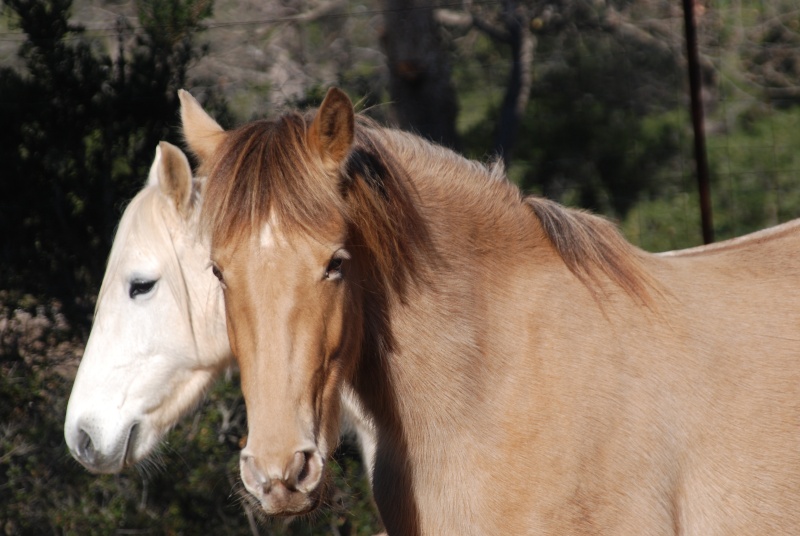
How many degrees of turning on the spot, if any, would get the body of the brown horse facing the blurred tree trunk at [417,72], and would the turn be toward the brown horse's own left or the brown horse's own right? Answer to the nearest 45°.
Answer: approximately 135° to the brown horse's own right

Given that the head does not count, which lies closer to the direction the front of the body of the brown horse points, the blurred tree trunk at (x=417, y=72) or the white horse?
the white horse

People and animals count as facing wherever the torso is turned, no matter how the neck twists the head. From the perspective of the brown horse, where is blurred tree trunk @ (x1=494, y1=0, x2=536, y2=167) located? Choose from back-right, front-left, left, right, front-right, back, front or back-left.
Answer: back-right

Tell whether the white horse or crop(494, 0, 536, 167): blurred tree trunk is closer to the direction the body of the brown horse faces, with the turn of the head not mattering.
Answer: the white horse

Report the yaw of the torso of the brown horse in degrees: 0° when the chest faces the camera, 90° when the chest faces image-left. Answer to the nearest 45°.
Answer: approximately 45°

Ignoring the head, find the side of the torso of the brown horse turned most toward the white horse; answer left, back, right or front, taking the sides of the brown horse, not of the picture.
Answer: right
